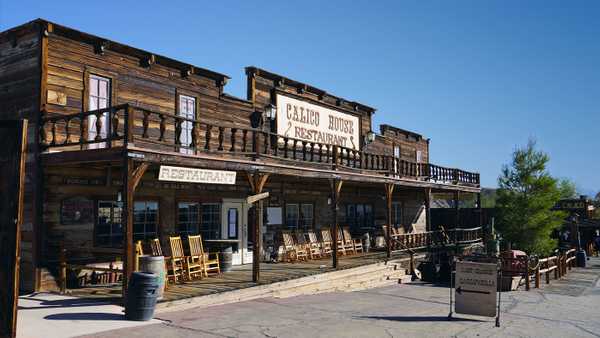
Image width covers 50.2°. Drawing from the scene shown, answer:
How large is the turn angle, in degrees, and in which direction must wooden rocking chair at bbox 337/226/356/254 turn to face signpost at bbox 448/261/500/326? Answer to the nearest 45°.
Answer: approximately 45° to its right

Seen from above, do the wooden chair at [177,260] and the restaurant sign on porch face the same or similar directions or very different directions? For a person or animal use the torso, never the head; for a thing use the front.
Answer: same or similar directions

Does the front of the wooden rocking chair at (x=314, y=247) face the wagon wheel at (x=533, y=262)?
no

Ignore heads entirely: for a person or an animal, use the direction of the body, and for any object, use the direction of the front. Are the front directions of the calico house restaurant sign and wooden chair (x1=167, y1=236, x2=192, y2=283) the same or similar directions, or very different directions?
same or similar directions

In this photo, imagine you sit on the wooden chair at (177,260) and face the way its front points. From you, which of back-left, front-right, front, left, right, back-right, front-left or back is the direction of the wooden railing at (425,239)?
left

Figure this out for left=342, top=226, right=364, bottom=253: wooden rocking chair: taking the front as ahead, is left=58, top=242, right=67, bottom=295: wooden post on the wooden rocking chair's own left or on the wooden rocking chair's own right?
on the wooden rocking chair's own right

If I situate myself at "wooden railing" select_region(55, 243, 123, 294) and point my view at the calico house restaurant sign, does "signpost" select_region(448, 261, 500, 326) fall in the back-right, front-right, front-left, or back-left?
front-right

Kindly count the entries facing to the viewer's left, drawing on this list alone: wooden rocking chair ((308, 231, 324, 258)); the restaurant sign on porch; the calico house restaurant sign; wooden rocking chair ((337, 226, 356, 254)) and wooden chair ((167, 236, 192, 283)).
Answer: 0

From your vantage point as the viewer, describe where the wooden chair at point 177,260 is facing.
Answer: facing the viewer and to the right of the viewer

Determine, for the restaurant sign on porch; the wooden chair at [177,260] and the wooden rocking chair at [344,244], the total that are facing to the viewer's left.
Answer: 0

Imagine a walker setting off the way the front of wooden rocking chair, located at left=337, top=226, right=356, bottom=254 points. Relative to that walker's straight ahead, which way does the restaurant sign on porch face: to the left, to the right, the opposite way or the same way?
the same way

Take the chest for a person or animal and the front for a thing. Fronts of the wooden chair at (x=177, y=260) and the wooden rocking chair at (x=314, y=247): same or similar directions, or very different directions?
same or similar directions

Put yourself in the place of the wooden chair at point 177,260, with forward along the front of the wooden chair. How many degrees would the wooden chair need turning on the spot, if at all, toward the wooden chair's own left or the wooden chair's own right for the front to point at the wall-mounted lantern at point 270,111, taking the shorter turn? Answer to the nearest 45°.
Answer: approximately 90° to the wooden chair's own left
